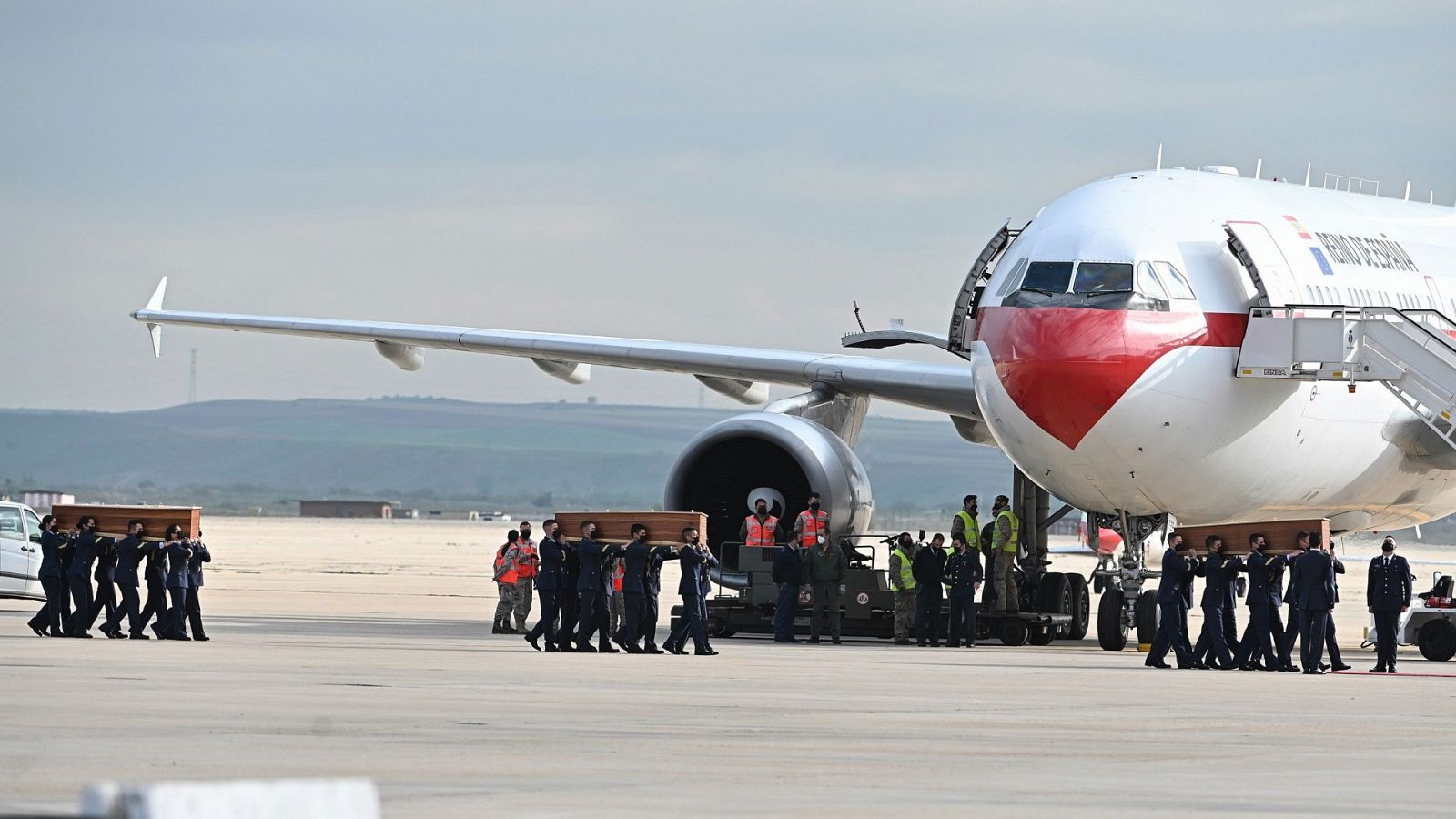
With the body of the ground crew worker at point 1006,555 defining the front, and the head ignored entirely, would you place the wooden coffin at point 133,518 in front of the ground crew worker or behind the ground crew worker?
in front

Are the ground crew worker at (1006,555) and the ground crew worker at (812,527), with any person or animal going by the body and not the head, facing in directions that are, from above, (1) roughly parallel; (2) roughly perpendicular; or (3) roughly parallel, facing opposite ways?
roughly perpendicular

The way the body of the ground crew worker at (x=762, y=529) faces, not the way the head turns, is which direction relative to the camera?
toward the camera

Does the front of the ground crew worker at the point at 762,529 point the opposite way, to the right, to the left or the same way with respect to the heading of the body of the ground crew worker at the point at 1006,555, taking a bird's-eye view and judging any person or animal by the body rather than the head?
to the left

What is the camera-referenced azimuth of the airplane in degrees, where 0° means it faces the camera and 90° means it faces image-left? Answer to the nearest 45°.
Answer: approximately 45°

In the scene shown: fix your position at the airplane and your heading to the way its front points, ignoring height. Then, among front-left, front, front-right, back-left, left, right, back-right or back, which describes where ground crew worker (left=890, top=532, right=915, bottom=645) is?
front

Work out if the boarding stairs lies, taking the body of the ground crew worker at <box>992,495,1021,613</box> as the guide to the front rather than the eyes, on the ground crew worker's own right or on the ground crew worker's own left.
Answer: on the ground crew worker's own left

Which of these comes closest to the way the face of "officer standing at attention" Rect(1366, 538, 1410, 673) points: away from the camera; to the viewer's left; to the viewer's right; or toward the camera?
toward the camera

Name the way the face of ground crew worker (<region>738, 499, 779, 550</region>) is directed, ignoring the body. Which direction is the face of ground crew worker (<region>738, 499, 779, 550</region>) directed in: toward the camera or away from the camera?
toward the camera
